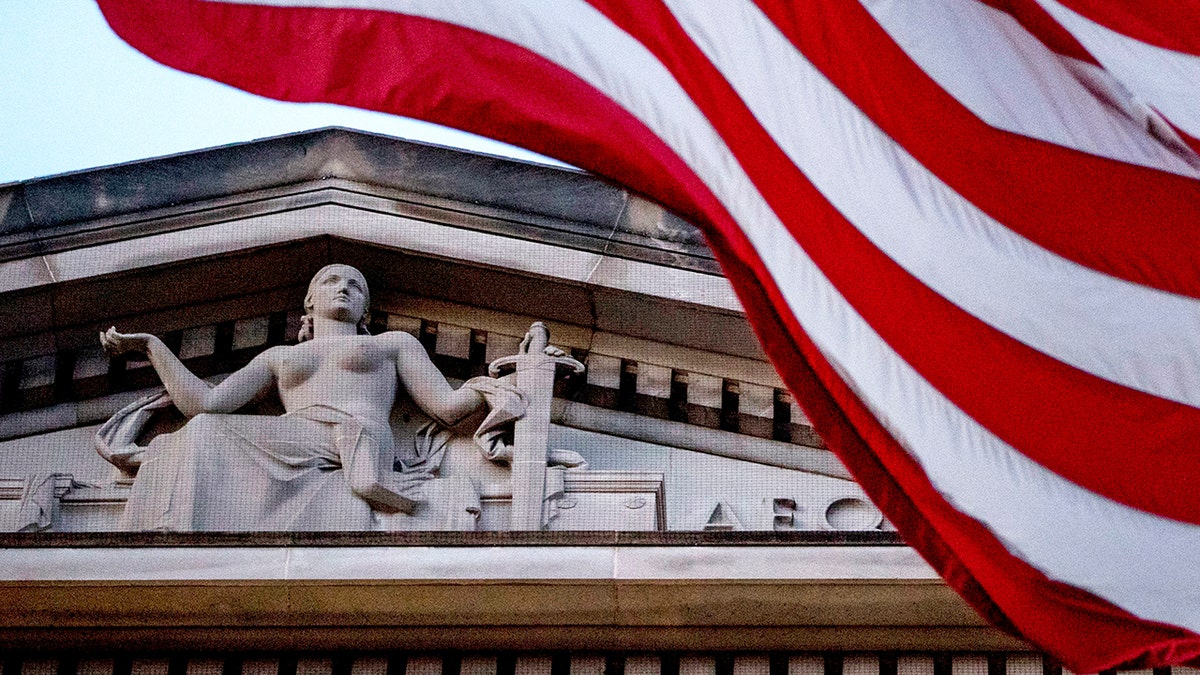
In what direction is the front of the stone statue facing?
toward the camera

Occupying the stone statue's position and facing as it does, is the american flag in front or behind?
in front

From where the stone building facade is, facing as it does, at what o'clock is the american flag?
The american flag is roughly at 11 o'clock from the stone building facade.
